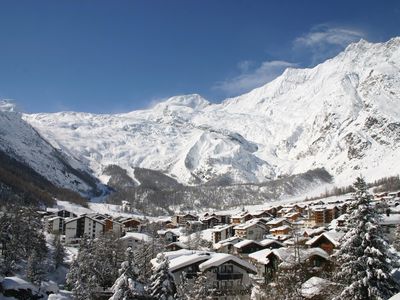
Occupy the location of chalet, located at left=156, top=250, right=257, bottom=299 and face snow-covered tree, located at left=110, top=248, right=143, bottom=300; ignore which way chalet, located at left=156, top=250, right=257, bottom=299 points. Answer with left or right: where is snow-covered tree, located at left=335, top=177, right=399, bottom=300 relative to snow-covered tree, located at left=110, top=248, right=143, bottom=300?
left

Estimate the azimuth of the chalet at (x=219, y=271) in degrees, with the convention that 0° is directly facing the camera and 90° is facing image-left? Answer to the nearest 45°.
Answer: approximately 0°

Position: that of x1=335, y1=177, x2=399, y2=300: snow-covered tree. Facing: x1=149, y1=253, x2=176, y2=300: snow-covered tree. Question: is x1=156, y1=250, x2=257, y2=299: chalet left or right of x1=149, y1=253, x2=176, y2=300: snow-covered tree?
right

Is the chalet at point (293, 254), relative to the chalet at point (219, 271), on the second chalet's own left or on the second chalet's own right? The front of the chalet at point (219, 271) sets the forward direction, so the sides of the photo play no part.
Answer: on the second chalet's own left
